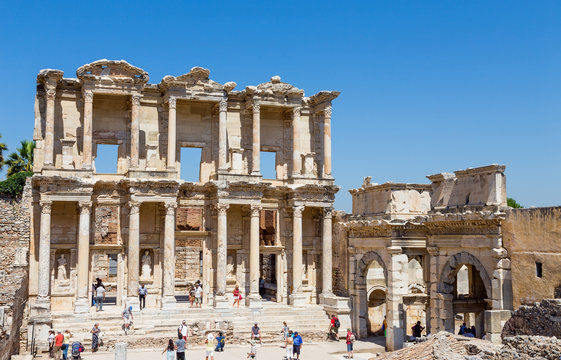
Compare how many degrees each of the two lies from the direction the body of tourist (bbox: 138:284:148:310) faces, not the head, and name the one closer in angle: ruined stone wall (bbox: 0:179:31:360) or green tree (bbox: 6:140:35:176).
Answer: the ruined stone wall

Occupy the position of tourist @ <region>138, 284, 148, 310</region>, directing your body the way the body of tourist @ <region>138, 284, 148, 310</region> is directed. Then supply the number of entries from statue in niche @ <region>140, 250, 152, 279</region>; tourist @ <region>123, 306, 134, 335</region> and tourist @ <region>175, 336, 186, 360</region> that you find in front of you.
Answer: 2

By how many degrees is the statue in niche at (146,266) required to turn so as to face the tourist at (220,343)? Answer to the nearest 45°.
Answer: approximately 45° to its left

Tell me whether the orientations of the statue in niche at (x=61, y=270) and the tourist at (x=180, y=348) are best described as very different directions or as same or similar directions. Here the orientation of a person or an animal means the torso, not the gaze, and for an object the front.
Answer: very different directions

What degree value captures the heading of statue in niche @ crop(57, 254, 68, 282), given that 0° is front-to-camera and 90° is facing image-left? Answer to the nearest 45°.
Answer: approximately 0°

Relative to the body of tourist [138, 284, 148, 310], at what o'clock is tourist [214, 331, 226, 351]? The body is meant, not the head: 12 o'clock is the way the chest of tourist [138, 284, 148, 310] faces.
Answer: tourist [214, 331, 226, 351] is roughly at 11 o'clock from tourist [138, 284, 148, 310].

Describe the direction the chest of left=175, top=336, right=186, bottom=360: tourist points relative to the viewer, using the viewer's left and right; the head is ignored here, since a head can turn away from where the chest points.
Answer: facing away from the viewer

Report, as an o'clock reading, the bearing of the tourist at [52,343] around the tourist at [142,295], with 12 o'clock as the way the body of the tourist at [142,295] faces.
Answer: the tourist at [52,343] is roughly at 1 o'clock from the tourist at [142,295].

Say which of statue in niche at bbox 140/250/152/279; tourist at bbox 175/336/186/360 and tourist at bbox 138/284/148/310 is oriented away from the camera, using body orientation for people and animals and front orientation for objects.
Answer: tourist at bbox 175/336/186/360

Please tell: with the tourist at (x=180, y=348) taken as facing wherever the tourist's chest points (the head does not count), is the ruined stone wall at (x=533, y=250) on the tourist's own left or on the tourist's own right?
on the tourist's own right

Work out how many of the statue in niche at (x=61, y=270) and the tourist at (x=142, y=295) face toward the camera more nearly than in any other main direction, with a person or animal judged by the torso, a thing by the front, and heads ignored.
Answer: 2
